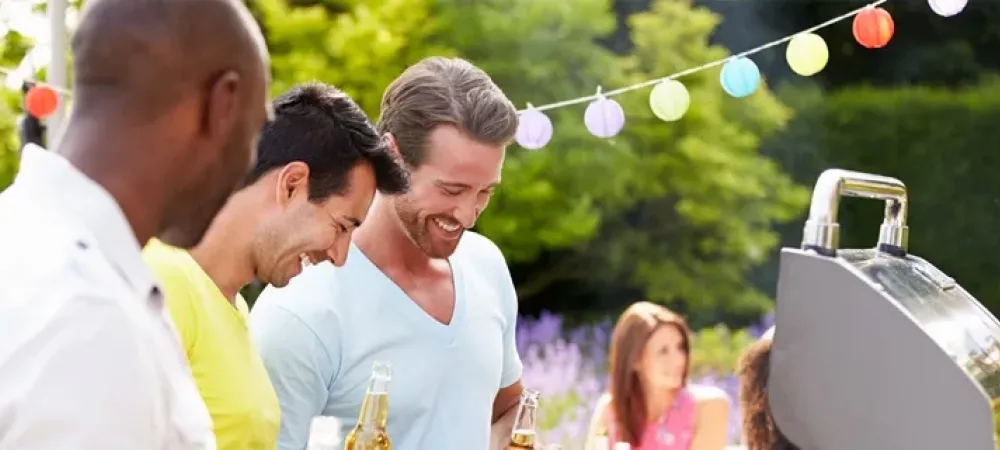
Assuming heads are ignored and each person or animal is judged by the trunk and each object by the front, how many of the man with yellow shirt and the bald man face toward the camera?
0

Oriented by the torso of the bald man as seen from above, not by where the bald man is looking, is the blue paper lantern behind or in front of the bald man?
in front

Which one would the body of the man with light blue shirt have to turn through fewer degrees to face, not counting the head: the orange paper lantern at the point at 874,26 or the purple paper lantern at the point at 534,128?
the orange paper lantern

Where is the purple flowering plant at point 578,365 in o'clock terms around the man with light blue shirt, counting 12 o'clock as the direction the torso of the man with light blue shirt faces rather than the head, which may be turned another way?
The purple flowering plant is roughly at 8 o'clock from the man with light blue shirt.

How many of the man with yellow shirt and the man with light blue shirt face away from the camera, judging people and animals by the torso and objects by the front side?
0

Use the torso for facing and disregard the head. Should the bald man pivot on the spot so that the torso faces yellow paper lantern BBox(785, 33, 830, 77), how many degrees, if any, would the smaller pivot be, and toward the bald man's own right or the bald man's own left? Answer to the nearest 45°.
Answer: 0° — they already face it

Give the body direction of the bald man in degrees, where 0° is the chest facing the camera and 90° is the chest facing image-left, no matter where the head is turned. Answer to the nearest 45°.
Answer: approximately 225°

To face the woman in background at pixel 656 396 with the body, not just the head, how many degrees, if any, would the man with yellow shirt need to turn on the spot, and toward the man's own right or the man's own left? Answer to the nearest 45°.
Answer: approximately 45° to the man's own left

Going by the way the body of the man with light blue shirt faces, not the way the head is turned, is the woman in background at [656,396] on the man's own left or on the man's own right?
on the man's own left

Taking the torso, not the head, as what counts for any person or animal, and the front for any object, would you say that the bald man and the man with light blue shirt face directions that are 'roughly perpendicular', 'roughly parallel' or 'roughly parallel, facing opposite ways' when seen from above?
roughly perpendicular

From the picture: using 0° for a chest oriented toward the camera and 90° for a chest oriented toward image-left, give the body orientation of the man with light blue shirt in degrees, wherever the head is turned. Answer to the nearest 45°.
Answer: approximately 315°

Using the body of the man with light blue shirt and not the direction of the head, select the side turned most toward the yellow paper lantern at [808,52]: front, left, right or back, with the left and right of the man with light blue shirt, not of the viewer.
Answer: left

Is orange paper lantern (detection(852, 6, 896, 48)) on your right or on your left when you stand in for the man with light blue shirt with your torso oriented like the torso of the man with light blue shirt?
on your left

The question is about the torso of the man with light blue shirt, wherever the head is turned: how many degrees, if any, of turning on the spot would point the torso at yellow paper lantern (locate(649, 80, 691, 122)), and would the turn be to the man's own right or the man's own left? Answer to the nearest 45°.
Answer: approximately 90° to the man's own left

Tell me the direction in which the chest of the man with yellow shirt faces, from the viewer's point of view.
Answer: to the viewer's right
